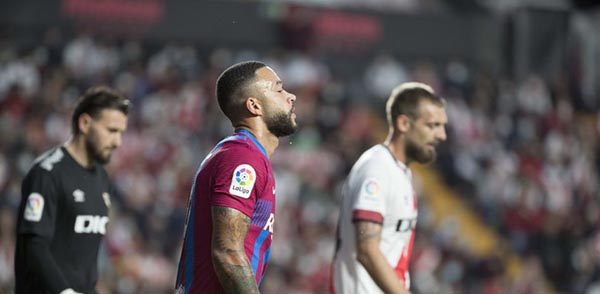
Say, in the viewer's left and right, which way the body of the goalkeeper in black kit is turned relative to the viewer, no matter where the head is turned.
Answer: facing the viewer and to the right of the viewer
